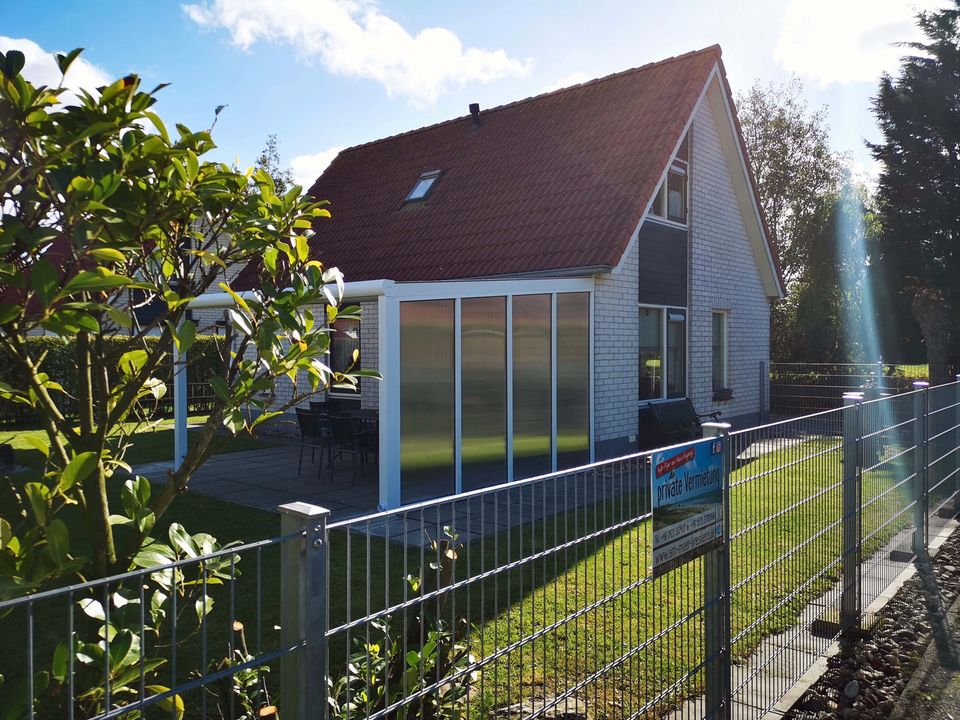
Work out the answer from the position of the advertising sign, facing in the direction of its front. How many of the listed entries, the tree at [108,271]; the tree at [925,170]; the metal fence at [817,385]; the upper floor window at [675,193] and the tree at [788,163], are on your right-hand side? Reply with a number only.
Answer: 1

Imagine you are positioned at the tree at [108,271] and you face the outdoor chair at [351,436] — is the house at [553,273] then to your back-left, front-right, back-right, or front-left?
front-right

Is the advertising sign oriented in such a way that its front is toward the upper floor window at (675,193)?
no

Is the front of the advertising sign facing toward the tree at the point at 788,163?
no

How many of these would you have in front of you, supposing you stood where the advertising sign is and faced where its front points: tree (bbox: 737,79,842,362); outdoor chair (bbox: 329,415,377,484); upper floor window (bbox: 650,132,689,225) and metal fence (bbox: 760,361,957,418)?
0

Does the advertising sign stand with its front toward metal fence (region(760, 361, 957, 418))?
no

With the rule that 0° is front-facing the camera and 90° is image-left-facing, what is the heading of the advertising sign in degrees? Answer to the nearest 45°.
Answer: approximately 315°

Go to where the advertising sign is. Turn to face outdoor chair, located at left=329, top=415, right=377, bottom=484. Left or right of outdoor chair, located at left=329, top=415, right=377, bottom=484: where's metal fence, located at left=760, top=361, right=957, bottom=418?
right
